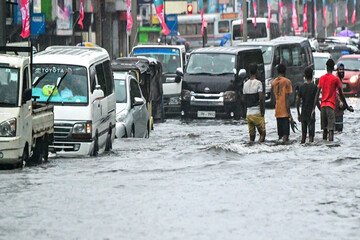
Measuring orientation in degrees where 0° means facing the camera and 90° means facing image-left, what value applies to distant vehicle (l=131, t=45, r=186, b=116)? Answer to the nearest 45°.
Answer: approximately 0°

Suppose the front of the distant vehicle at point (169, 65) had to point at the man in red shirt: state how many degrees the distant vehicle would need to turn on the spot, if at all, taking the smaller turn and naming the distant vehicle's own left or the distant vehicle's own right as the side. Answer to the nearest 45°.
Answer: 0° — it already faces them

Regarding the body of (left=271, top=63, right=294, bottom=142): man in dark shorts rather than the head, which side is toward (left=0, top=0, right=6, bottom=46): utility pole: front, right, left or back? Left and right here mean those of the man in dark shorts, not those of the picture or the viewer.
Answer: left

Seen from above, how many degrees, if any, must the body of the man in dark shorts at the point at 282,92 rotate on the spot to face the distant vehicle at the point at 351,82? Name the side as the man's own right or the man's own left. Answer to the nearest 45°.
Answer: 0° — they already face it

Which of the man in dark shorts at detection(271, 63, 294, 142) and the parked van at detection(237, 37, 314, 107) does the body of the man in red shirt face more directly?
the parked van

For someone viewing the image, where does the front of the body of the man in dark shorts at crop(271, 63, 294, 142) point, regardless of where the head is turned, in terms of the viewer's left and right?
facing away from the viewer

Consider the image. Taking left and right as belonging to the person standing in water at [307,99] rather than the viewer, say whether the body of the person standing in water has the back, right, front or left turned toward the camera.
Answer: back

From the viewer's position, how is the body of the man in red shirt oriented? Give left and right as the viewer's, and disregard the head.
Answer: facing away from the viewer

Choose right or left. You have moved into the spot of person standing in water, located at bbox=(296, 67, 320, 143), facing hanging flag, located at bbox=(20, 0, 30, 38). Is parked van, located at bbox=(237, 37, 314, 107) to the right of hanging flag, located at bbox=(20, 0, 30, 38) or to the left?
right

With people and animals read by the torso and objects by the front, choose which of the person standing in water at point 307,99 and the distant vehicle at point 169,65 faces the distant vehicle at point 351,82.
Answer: the person standing in water
